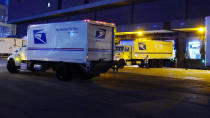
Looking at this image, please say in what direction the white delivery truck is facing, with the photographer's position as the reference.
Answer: facing away from the viewer and to the left of the viewer

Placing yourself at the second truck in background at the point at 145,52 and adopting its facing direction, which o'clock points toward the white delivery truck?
The white delivery truck is roughly at 11 o'clock from the second truck in background.

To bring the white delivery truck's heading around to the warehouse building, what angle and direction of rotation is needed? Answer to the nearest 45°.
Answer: approximately 90° to its right

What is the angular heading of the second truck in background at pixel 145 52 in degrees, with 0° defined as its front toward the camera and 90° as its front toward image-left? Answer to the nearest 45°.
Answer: approximately 45°

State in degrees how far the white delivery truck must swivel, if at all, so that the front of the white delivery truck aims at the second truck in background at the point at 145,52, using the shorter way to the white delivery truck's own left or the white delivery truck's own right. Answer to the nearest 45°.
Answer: approximately 90° to the white delivery truck's own right
